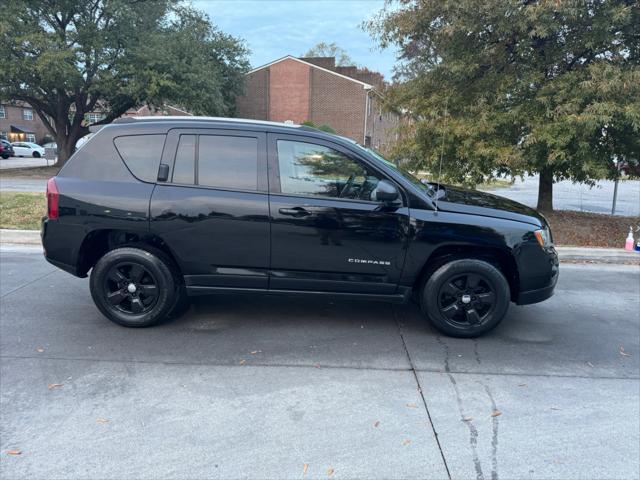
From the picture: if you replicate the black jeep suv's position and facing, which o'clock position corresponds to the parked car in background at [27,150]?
The parked car in background is roughly at 8 o'clock from the black jeep suv.

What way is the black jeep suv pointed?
to the viewer's right

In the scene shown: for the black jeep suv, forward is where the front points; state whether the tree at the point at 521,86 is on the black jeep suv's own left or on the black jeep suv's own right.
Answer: on the black jeep suv's own left

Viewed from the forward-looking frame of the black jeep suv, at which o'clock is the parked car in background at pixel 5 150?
The parked car in background is roughly at 8 o'clock from the black jeep suv.

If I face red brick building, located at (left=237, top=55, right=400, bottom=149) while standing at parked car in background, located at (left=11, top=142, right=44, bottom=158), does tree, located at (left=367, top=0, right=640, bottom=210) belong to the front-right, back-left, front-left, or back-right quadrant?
front-right

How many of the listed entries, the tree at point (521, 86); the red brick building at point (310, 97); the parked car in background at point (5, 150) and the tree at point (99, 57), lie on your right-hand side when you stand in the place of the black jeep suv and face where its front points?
0

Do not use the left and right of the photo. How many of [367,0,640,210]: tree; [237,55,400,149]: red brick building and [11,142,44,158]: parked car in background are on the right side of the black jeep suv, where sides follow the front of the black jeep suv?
0

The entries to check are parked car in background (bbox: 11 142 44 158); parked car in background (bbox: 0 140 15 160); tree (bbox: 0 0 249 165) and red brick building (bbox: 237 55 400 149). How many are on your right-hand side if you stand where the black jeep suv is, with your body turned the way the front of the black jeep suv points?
0

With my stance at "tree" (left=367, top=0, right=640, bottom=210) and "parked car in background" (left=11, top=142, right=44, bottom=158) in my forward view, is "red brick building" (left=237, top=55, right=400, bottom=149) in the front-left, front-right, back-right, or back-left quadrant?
front-right

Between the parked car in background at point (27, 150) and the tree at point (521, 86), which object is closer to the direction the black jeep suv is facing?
the tree

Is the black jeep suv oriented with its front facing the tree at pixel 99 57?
no

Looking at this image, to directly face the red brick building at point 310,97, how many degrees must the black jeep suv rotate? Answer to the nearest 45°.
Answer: approximately 90° to its left

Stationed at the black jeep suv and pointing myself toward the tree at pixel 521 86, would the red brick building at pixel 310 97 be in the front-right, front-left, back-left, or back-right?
front-left

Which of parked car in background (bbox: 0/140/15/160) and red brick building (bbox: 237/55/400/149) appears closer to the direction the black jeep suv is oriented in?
the red brick building

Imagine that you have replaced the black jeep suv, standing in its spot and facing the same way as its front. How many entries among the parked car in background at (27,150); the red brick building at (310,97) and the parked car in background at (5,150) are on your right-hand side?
0
